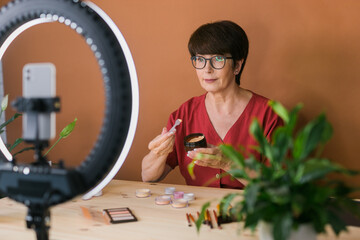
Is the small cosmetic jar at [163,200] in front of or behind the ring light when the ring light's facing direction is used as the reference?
in front

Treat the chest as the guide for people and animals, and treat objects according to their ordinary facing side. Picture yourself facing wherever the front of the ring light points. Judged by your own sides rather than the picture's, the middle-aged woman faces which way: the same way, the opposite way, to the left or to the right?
the opposite way

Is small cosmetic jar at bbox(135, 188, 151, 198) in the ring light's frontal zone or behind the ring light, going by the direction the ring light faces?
frontal zone

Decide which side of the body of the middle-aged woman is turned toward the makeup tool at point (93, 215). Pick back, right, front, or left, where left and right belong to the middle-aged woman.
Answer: front

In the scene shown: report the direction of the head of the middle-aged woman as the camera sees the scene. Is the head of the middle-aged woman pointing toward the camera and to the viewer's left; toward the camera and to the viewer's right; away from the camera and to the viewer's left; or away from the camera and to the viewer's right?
toward the camera and to the viewer's left

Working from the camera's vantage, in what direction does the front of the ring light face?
facing away from the viewer and to the right of the viewer

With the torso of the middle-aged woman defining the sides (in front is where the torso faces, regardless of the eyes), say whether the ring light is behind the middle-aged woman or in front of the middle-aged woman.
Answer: in front
